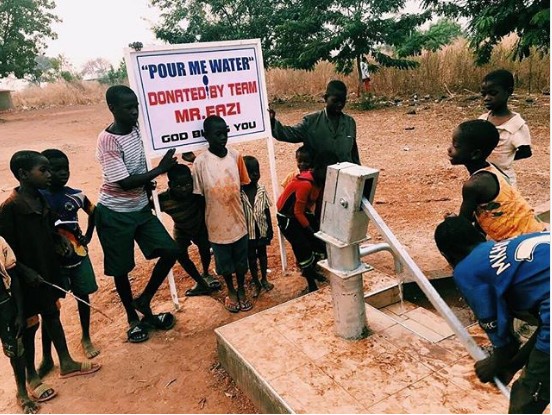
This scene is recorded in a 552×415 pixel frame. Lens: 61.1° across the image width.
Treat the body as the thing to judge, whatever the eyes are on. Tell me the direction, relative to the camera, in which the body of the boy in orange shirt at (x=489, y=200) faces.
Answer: to the viewer's left

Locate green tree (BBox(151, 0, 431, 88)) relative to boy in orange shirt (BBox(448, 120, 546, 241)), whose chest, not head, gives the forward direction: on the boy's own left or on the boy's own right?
on the boy's own right

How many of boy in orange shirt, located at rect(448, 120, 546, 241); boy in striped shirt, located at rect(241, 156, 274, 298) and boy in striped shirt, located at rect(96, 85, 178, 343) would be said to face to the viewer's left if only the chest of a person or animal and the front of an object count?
1

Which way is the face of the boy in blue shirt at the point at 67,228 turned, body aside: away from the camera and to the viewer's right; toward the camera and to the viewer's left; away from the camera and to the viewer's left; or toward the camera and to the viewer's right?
toward the camera and to the viewer's right

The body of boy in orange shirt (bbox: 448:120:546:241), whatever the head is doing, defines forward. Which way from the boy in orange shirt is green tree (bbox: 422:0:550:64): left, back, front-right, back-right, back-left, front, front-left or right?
right

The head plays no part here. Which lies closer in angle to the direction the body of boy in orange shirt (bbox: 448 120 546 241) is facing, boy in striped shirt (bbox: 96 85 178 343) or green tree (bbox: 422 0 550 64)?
the boy in striped shirt

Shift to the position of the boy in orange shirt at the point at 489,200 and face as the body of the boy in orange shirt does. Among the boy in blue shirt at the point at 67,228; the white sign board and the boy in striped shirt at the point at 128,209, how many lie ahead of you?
3

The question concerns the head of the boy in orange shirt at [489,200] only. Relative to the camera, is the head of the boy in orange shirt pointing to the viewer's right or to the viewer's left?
to the viewer's left

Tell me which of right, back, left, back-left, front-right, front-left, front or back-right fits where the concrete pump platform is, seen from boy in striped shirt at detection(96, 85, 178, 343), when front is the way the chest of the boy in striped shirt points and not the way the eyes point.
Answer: front

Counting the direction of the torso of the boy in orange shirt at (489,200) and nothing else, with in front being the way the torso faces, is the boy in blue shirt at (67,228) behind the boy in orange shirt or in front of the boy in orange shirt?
in front

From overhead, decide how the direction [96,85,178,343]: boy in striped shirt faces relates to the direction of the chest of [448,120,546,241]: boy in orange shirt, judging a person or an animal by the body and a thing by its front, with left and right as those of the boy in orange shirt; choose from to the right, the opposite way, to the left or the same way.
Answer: the opposite way

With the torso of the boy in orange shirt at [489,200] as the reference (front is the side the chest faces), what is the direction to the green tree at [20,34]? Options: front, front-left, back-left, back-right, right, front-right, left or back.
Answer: front-right

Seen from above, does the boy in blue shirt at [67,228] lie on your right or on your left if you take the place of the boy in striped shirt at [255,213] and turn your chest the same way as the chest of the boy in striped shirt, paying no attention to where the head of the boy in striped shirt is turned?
on your right

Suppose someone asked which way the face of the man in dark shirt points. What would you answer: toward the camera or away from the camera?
toward the camera

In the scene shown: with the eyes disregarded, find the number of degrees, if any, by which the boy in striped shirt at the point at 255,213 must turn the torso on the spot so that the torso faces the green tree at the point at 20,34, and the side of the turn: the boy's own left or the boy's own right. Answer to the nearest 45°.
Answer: approximately 135° to the boy's own right

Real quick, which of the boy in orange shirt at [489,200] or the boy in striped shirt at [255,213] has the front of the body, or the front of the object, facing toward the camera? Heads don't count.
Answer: the boy in striped shirt

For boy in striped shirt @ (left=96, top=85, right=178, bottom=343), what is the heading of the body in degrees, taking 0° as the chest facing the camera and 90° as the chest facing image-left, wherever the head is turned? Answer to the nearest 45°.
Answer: approximately 315°

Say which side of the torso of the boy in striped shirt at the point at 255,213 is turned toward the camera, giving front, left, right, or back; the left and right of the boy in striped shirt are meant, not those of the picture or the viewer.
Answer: front
